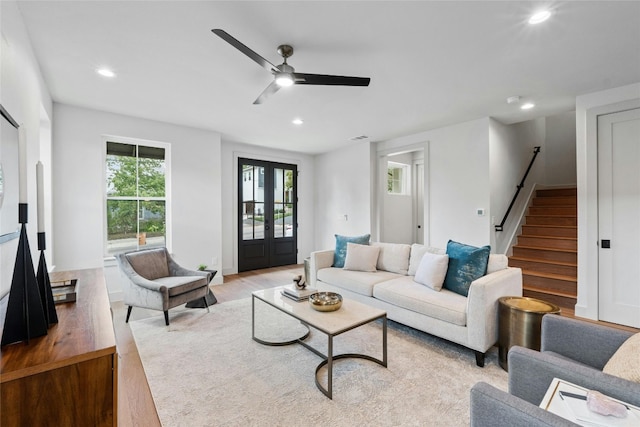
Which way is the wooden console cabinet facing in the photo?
to the viewer's right

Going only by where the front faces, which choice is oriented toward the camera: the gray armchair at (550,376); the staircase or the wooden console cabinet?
the staircase

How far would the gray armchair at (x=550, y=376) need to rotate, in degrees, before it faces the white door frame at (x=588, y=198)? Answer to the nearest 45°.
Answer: approximately 45° to its right

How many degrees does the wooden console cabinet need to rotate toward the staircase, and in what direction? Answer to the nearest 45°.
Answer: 0° — it already faces it

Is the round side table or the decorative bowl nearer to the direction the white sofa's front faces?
the decorative bowl

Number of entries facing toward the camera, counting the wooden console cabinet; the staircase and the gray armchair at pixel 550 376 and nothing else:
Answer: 1

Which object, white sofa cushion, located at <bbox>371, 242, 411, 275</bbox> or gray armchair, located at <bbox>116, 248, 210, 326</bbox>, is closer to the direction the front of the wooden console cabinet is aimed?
the white sofa cushion

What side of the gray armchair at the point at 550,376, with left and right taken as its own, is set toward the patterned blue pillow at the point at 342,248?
front

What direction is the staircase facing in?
toward the camera

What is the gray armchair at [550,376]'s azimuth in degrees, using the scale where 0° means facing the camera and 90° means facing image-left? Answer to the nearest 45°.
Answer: approximately 135°

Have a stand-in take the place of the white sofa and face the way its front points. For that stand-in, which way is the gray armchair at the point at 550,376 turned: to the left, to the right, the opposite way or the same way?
to the right

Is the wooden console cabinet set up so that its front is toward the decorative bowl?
yes

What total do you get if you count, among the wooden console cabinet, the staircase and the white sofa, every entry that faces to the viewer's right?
1

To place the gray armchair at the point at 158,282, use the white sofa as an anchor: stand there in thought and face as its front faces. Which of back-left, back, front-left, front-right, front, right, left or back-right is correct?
front-right
